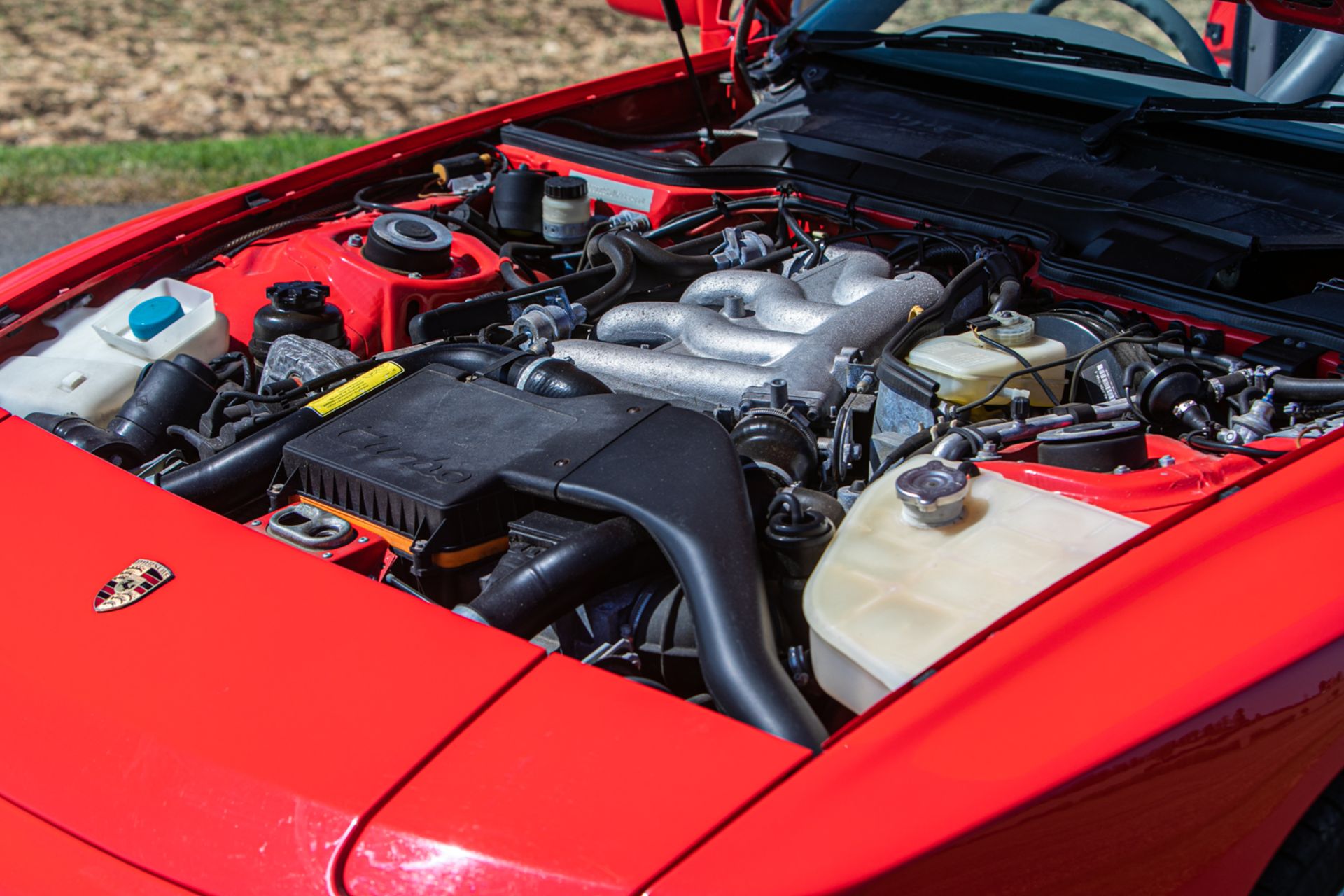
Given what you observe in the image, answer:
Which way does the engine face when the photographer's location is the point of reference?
facing the viewer and to the left of the viewer
